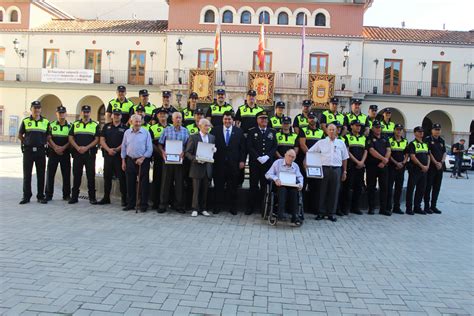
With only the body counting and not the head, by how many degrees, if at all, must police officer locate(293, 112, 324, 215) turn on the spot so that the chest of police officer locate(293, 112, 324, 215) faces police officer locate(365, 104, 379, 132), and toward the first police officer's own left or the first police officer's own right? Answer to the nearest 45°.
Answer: approximately 135° to the first police officer's own left

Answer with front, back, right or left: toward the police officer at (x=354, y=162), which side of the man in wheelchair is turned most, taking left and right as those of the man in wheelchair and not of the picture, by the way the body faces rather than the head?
left

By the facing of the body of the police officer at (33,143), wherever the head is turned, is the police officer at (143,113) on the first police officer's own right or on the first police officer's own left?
on the first police officer's own left

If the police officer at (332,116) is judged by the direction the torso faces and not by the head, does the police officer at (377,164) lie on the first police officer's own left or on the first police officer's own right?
on the first police officer's own left

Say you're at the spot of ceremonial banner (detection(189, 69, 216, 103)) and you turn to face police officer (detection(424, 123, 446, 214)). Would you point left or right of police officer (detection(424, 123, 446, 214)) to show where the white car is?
left

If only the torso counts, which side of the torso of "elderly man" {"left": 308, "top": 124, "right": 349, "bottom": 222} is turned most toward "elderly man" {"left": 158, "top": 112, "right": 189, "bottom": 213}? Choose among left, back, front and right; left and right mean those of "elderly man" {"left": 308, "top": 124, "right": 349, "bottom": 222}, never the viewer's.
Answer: right

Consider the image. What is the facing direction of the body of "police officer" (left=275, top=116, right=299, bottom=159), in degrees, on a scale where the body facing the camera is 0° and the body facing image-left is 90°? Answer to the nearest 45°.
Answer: approximately 0°

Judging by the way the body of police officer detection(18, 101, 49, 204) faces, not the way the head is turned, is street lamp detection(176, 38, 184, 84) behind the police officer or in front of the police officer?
behind
